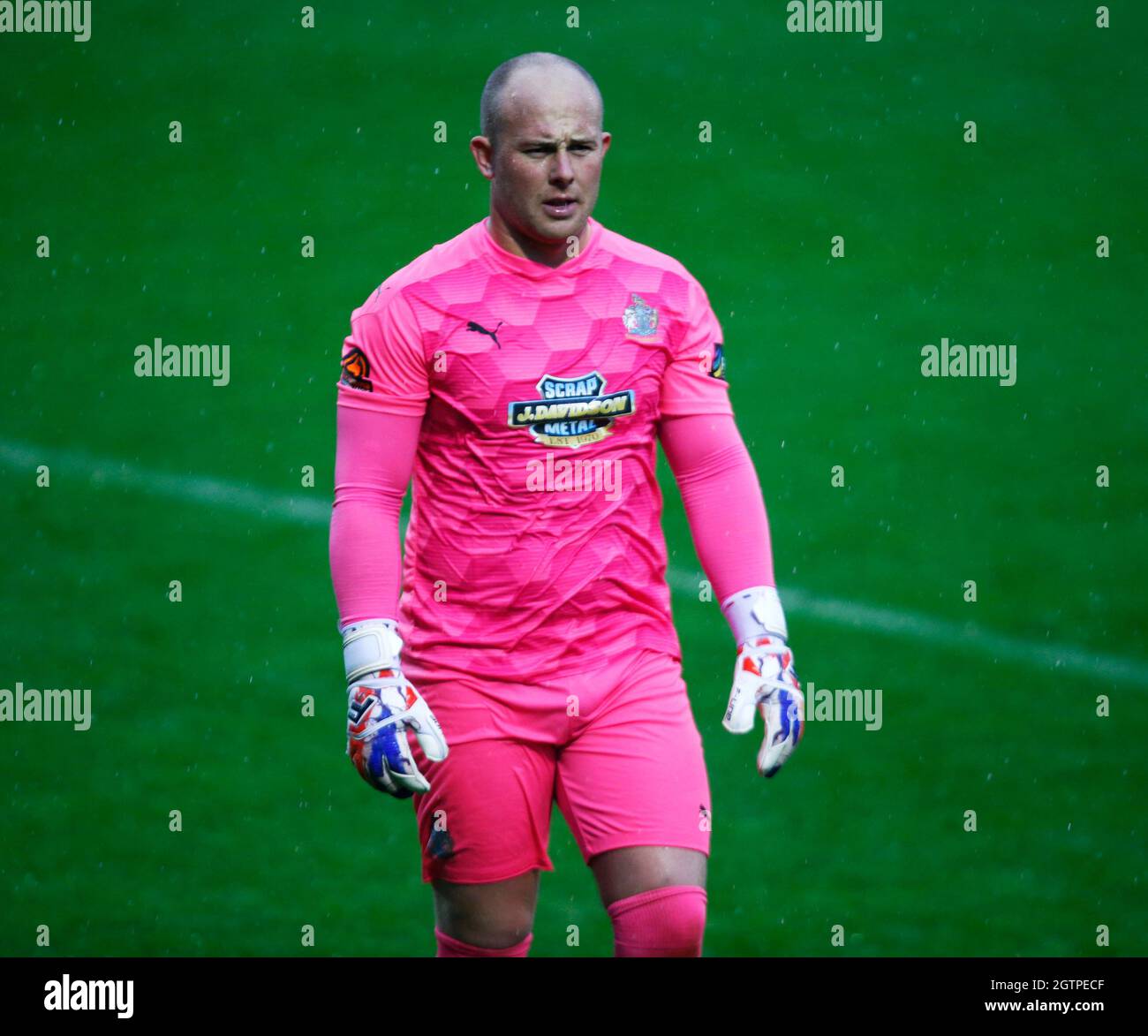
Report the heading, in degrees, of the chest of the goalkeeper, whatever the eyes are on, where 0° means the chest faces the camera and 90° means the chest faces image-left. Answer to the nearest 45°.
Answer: approximately 315°
